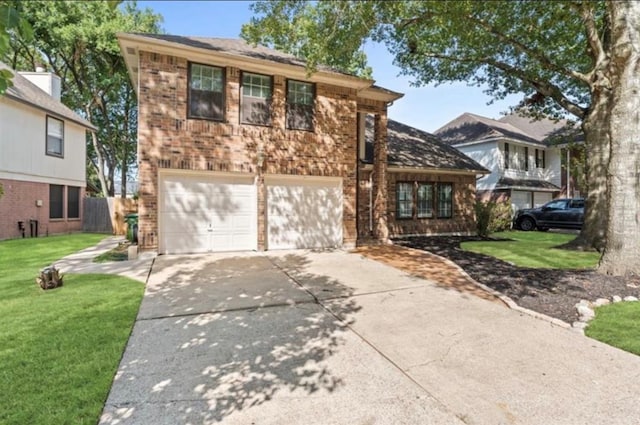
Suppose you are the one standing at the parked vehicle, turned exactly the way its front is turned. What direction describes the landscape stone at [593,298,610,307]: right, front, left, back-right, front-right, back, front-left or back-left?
left

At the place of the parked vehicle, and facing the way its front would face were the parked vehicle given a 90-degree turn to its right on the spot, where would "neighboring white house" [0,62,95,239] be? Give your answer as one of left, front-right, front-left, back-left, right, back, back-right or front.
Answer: back-left

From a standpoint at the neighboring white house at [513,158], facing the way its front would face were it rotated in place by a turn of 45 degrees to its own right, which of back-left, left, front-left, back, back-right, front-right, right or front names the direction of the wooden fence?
front-right

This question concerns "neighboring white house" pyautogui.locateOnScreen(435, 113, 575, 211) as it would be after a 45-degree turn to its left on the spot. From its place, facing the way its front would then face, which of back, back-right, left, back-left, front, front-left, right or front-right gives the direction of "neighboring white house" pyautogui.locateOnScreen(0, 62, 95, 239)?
back-right

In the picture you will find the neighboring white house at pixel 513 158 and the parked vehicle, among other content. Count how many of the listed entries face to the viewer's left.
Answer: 1

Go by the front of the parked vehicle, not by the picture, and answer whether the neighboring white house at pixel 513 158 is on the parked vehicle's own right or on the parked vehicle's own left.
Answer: on the parked vehicle's own right

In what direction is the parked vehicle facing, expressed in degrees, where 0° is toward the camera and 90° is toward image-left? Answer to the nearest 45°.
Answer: approximately 90°

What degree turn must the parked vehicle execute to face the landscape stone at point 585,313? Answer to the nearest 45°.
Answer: approximately 90° to its left

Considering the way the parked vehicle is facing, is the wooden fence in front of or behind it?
in front

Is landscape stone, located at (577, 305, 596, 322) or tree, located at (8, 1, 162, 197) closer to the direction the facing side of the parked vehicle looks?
the tree

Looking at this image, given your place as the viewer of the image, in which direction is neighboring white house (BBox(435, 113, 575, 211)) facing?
facing the viewer and to the right of the viewer

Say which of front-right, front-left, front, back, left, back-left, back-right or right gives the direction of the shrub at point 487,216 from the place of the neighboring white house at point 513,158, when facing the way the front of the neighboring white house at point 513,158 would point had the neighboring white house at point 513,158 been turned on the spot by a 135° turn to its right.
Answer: left

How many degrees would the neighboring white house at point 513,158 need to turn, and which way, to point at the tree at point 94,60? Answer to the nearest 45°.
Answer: approximately 90° to its right

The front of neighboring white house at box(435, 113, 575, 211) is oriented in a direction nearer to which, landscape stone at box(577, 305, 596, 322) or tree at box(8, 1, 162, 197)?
the landscape stone
